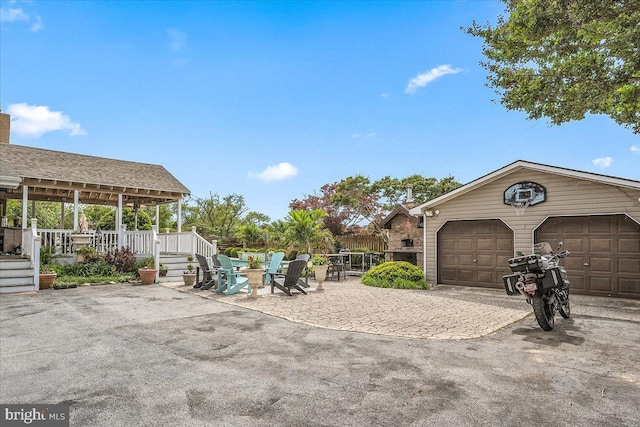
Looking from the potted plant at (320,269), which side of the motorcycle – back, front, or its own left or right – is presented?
left

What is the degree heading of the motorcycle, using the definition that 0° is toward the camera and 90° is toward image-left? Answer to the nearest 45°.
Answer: approximately 225°

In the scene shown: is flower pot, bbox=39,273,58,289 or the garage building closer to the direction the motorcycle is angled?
the garage building

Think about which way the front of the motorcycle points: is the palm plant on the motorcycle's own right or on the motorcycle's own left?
on the motorcycle's own left

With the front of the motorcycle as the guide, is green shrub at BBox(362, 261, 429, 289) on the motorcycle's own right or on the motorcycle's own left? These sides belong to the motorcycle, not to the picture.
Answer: on the motorcycle's own left

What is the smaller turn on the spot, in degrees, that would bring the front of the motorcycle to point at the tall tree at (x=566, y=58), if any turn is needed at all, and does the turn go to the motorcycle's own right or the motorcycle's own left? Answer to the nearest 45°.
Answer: approximately 45° to the motorcycle's own left
